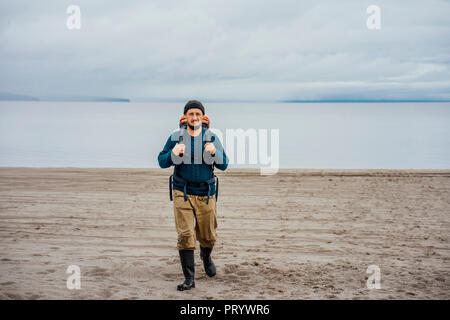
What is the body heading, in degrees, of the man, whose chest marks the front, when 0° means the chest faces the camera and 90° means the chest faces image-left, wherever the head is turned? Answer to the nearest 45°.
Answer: approximately 0°
